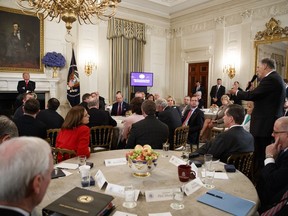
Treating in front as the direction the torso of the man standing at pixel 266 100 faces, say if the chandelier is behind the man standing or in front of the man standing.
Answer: in front

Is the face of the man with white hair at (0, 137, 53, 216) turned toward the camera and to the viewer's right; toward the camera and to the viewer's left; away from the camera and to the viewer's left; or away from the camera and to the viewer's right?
away from the camera and to the viewer's right

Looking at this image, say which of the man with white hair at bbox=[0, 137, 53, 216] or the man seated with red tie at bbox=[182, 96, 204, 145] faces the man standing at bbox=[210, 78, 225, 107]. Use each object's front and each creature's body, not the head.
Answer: the man with white hair

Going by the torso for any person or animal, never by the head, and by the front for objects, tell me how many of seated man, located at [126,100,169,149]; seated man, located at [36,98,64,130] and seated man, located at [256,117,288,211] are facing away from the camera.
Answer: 2

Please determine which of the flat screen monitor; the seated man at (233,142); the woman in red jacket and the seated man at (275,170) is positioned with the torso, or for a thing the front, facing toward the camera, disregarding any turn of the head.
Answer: the flat screen monitor

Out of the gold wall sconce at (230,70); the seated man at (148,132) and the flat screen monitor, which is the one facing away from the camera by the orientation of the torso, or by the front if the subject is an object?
the seated man

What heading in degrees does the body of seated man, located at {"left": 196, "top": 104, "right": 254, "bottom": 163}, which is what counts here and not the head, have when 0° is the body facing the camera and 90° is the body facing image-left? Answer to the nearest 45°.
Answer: approximately 135°

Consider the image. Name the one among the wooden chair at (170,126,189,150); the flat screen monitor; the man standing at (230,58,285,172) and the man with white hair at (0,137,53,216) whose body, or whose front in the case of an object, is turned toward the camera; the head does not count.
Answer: the flat screen monitor

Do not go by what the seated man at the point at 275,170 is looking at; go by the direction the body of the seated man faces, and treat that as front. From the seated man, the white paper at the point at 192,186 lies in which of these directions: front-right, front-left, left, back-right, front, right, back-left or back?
front-left

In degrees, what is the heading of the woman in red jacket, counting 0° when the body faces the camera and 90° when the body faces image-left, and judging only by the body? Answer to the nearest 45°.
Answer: approximately 225°

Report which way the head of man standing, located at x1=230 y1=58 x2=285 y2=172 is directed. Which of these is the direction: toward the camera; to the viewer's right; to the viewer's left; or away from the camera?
to the viewer's left

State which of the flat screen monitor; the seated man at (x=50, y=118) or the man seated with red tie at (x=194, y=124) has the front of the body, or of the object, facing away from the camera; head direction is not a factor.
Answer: the seated man
